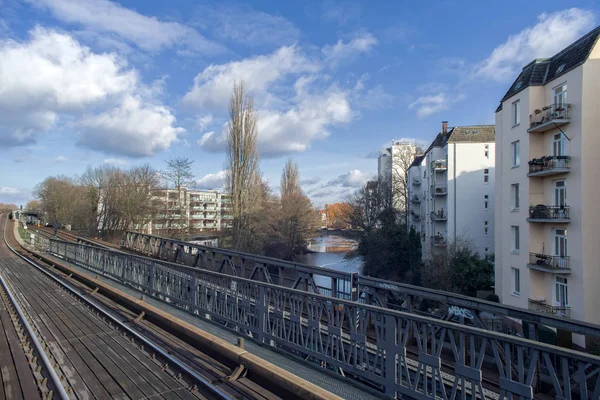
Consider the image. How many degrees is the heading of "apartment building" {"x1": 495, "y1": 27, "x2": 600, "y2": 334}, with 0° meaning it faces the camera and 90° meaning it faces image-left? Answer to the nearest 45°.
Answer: approximately 45°

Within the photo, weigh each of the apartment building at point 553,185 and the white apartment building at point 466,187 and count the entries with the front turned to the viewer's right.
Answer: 0

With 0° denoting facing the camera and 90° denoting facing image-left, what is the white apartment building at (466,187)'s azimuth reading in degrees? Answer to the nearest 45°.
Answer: approximately 90°

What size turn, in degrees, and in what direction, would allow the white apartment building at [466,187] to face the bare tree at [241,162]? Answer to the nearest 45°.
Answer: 0° — it already faces it

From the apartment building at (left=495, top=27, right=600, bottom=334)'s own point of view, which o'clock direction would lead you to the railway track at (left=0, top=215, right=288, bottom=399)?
The railway track is roughly at 11 o'clock from the apartment building.

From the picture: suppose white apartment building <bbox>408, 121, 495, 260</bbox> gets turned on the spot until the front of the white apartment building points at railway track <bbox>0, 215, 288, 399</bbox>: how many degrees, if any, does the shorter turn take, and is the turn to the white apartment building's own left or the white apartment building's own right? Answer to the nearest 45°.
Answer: approximately 90° to the white apartment building's own left

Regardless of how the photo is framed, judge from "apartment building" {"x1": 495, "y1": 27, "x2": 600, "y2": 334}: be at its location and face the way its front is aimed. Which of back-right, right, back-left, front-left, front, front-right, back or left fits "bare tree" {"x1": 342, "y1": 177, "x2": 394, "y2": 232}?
right
